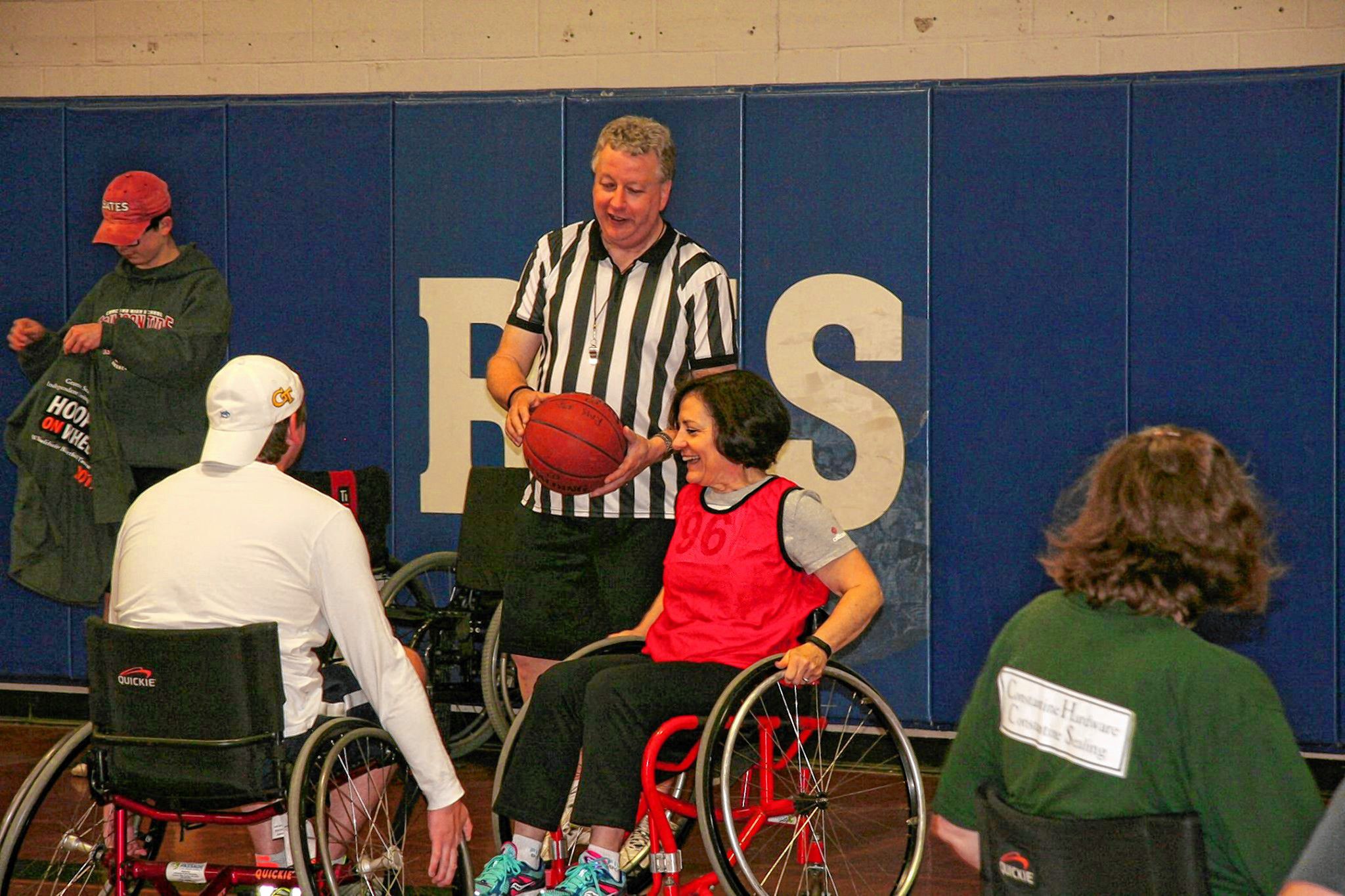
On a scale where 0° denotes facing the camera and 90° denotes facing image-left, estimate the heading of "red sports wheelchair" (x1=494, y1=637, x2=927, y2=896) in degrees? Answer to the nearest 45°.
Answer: approximately 45°

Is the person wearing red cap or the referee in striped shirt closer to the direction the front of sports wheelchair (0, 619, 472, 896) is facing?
the referee in striped shirt

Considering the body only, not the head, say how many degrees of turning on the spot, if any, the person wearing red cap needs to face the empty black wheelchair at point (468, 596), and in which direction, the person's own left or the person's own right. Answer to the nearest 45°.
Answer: approximately 90° to the person's own left

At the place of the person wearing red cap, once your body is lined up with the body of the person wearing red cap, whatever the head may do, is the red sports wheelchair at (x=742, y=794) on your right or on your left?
on your left

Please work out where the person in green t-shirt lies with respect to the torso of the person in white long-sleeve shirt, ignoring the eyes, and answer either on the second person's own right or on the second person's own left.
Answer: on the second person's own right

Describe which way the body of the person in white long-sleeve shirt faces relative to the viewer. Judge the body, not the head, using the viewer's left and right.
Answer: facing away from the viewer and to the right of the viewer

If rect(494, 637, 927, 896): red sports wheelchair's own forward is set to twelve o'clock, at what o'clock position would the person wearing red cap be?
The person wearing red cap is roughly at 3 o'clock from the red sports wheelchair.

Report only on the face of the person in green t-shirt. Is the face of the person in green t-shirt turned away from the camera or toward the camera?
away from the camera

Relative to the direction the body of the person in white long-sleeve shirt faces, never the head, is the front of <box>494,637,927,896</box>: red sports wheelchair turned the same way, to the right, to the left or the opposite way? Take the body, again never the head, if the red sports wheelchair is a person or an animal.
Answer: the opposite way

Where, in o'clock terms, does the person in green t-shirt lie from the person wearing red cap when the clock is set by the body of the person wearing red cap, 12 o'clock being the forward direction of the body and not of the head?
The person in green t-shirt is roughly at 10 o'clock from the person wearing red cap.

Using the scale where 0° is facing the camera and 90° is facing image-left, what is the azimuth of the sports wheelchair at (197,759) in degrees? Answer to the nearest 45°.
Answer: approximately 225°

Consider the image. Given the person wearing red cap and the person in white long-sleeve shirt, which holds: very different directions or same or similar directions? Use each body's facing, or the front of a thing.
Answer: very different directions
